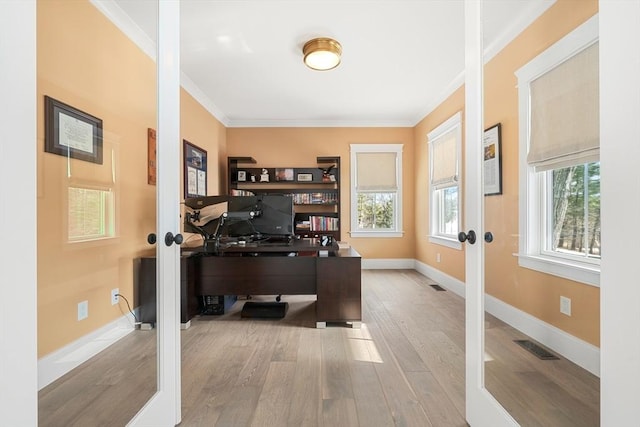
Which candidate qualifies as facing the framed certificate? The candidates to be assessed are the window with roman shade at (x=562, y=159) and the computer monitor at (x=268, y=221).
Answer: the window with roman shade

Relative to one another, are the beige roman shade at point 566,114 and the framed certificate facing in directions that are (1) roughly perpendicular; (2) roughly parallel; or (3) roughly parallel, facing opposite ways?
roughly parallel, facing opposite ways

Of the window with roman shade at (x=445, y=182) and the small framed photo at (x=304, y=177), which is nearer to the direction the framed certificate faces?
the window with roman shade

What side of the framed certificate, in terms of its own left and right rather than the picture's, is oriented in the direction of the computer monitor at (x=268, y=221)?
left

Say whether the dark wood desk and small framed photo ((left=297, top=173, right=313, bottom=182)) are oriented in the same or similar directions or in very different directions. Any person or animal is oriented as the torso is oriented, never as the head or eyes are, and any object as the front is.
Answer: very different directions

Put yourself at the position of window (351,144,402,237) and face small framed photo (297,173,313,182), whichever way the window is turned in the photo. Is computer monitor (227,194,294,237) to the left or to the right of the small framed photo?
left

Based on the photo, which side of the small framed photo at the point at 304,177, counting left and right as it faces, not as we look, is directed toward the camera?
front

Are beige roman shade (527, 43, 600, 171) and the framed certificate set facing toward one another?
yes

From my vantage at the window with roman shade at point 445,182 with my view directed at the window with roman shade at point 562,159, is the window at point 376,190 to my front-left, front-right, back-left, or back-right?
back-right

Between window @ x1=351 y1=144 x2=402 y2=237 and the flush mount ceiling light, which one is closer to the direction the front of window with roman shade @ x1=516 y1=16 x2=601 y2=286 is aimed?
the flush mount ceiling light

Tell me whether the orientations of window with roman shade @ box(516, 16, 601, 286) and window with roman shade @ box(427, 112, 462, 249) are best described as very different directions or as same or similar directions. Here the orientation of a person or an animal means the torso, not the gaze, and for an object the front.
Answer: same or similar directions

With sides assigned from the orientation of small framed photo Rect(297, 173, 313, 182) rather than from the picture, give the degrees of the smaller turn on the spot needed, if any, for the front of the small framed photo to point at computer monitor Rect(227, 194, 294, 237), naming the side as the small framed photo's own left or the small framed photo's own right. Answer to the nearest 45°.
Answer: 0° — it already faces it

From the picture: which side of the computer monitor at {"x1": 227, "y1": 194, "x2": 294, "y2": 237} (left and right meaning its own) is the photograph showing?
back

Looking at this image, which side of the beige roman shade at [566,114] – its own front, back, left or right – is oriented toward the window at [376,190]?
right

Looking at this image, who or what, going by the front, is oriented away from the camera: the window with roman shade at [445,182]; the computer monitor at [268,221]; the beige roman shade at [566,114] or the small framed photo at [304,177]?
the computer monitor

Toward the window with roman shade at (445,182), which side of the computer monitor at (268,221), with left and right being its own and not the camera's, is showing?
right

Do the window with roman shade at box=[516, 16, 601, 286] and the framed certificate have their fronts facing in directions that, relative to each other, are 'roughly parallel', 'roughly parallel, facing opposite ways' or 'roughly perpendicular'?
roughly parallel, facing opposite ways
